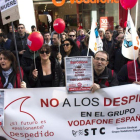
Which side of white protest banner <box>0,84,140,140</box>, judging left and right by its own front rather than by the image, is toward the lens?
front

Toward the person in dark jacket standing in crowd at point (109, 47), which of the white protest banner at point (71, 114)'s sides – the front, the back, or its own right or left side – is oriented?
back

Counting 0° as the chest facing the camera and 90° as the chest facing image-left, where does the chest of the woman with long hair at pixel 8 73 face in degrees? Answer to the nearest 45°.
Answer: approximately 45°

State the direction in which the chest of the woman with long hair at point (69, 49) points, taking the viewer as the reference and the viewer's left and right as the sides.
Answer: facing the viewer and to the left of the viewer

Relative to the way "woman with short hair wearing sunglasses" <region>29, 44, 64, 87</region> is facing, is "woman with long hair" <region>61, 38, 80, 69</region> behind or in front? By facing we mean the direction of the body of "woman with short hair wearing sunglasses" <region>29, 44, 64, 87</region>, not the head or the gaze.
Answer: behind

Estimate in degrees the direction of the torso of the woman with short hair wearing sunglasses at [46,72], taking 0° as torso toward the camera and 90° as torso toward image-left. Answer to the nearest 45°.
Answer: approximately 0°
